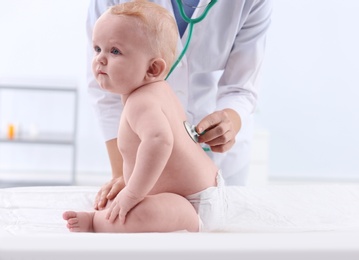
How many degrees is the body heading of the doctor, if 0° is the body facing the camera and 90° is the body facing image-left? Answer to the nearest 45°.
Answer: approximately 0°

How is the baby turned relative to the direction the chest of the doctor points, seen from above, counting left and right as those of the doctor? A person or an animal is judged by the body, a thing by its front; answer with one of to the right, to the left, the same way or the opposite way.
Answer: to the right

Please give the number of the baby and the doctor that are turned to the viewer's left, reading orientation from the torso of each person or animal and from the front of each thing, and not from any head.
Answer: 1

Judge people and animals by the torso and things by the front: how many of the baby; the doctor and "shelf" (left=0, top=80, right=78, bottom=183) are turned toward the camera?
2

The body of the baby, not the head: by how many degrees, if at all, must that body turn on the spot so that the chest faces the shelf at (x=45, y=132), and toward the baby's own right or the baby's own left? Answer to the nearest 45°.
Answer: approximately 90° to the baby's own right

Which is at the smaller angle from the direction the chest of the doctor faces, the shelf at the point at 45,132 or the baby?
the baby

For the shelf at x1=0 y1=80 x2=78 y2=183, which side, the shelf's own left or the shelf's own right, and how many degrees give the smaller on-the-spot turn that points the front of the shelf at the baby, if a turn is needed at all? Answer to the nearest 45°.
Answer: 0° — it already faces them

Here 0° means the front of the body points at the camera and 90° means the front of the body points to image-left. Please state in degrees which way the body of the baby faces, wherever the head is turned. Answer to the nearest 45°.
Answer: approximately 90°

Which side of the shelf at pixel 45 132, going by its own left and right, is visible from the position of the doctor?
front

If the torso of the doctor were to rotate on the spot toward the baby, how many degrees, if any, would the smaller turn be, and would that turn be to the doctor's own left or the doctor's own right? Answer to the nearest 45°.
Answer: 0° — they already face them
